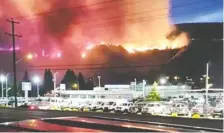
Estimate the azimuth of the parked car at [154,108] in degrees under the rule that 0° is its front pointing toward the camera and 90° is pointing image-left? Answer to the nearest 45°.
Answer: approximately 45°

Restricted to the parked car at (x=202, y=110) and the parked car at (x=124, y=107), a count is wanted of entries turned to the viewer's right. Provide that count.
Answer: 0

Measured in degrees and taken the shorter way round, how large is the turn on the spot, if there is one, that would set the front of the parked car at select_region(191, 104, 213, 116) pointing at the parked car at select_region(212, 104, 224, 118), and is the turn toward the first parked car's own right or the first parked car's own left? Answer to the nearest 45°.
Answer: approximately 90° to the first parked car's own left

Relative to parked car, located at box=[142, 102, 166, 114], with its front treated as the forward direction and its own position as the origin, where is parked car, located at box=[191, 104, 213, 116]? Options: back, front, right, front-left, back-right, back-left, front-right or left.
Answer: left

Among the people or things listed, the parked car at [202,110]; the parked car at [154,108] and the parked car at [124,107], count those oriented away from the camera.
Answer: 0

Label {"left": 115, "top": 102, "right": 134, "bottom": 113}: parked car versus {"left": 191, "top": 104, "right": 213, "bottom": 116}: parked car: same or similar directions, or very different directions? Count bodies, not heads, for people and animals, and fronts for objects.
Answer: same or similar directions

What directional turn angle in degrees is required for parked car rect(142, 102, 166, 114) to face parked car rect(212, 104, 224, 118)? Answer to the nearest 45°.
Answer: approximately 90° to its left

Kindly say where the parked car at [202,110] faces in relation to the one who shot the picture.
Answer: facing the viewer and to the left of the viewer

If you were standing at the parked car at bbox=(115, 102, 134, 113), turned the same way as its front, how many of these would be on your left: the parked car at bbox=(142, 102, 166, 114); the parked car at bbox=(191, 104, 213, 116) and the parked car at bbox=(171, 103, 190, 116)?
3

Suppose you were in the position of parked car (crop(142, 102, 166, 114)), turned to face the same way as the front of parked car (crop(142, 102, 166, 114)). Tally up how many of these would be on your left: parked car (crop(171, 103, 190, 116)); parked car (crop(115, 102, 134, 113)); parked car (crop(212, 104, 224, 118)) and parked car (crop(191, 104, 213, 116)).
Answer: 3

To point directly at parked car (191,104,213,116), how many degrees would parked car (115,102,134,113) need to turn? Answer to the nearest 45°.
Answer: approximately 90° to its left

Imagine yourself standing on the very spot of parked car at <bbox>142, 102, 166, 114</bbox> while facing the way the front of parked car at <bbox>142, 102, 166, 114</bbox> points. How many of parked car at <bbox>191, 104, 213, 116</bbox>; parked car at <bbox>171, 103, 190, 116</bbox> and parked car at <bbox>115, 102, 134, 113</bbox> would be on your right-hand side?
1

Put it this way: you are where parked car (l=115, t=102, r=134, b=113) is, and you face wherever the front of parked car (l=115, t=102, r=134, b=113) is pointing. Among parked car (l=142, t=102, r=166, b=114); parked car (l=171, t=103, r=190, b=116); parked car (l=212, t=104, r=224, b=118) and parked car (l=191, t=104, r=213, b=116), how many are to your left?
4

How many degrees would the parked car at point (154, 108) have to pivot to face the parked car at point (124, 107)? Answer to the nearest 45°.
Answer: approximately 90° to its right

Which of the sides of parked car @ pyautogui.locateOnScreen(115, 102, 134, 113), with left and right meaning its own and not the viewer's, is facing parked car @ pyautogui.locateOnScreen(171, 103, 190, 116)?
left

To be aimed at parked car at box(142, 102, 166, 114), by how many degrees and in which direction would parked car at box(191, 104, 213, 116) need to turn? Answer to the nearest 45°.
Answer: approximately 90° to its right

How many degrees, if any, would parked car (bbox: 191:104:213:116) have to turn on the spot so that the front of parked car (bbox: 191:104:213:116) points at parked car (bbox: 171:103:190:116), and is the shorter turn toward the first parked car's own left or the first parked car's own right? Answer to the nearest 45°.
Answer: approximately 90° to the first parked car's own right
